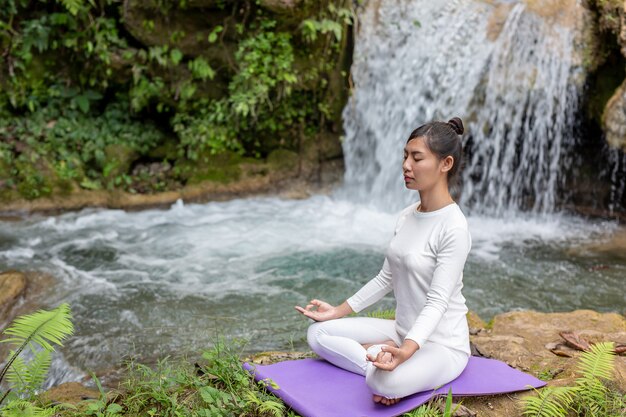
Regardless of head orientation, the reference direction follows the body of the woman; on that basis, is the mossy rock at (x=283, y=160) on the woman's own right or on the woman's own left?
on the woman's own right

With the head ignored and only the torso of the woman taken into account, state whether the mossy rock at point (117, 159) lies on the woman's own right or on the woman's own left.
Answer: on the woman's own right

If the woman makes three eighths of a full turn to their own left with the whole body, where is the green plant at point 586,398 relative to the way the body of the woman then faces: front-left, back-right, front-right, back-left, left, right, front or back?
front

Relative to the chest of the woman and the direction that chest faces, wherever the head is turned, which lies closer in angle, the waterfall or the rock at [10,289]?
the rock

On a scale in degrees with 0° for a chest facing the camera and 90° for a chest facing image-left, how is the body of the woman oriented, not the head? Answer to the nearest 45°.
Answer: approximately 45°

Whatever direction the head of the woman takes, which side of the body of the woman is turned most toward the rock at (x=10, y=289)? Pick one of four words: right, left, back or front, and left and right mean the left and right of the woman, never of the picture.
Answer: right

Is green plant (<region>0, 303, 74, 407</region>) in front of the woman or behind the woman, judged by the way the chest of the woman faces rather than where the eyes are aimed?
in front

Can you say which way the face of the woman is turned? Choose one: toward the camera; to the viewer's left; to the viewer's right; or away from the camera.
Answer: to the viewer's left

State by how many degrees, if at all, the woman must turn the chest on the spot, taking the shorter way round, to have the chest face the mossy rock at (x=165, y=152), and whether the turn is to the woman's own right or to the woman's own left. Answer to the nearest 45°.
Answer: approximately 90° to the woman's own right
